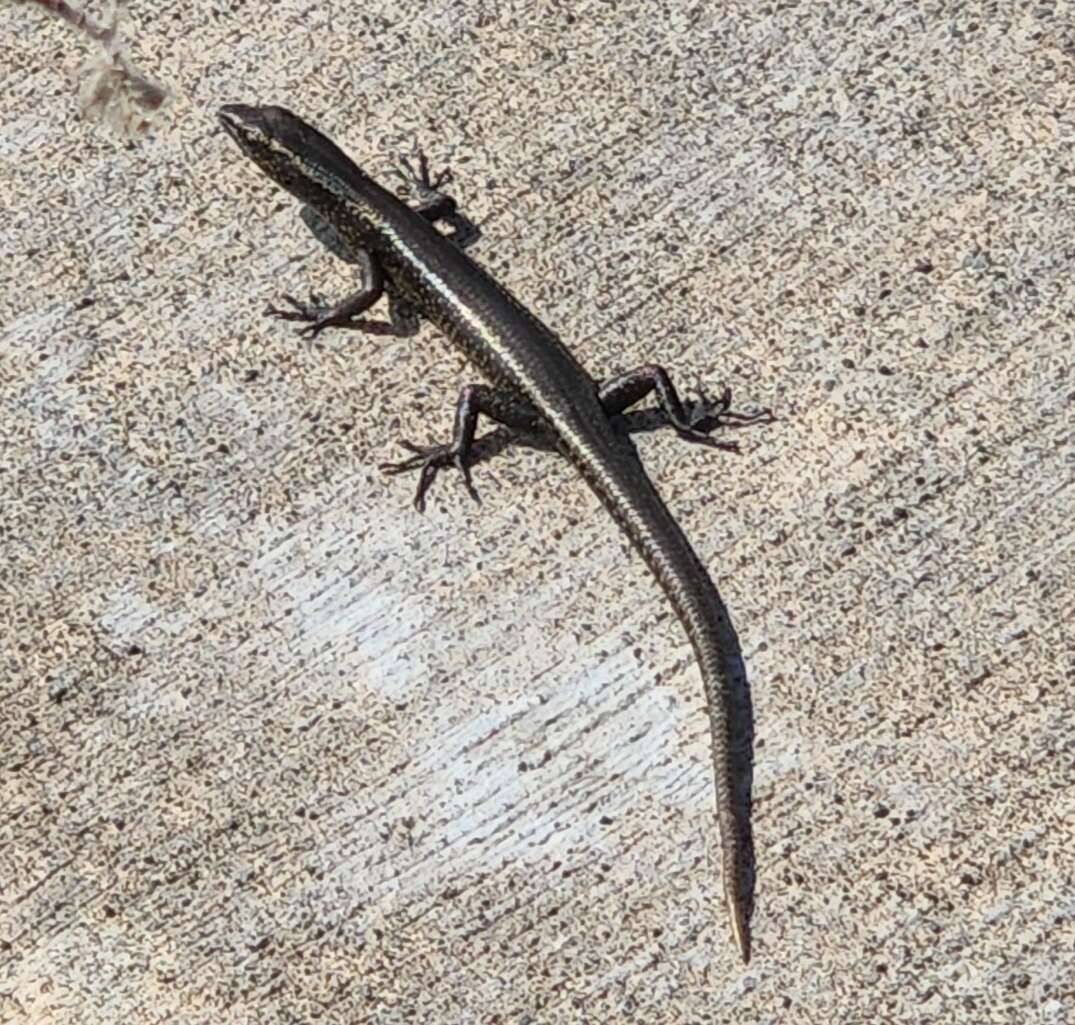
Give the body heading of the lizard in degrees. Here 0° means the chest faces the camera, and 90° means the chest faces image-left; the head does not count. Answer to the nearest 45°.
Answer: approximately 135°
